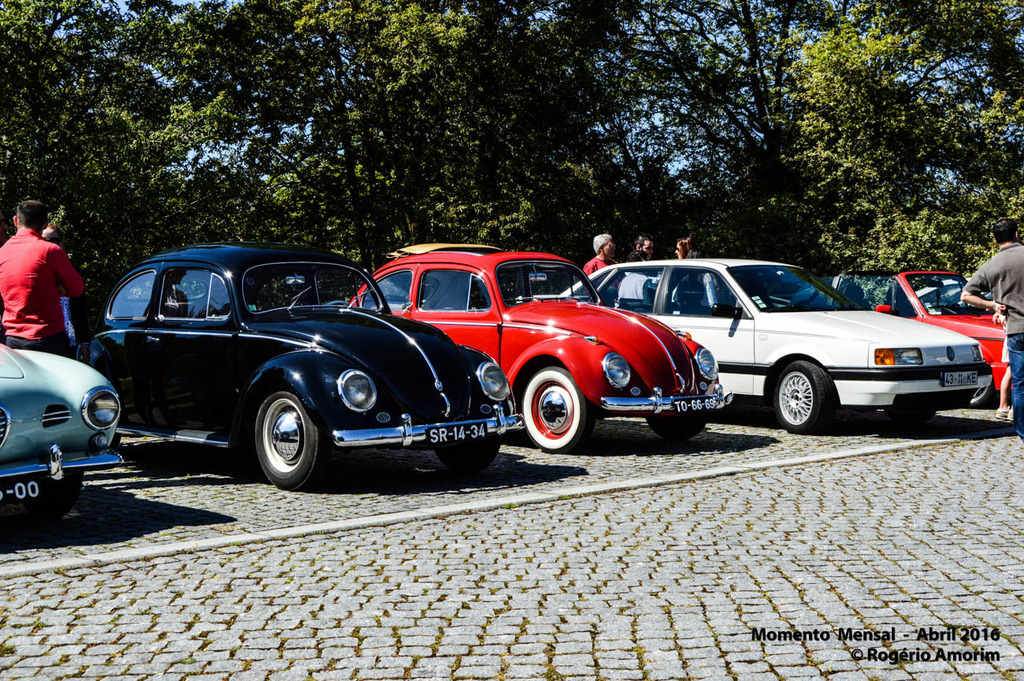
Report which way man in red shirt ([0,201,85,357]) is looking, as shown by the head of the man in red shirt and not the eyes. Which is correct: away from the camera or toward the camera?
away from the camera

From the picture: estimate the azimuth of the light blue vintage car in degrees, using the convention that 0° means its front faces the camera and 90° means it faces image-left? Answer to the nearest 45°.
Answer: approximately 315°

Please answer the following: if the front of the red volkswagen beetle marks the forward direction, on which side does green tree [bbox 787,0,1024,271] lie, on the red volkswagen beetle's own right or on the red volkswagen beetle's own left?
on the red volkswagen beetle's own left

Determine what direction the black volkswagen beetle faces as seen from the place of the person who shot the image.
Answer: facing the viewer and to the right of the viewer

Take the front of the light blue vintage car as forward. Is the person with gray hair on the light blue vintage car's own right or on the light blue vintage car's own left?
on the light blue vintage car's own left

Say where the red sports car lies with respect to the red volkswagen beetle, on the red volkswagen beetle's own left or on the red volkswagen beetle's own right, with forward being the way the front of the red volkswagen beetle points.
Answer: on the red volkswagen beetle's own left

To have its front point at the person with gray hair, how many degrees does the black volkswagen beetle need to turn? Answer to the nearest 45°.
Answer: approximately 90° to its left

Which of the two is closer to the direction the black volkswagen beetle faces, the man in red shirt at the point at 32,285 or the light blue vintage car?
the light blue vintage car
